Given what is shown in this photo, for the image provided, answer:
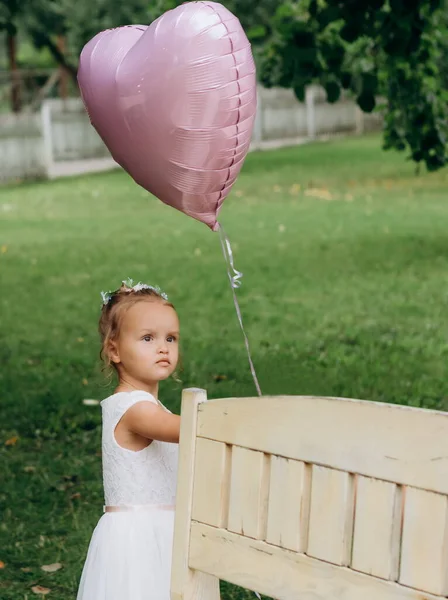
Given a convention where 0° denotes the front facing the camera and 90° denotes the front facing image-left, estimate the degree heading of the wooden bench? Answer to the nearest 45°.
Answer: approximately 225°

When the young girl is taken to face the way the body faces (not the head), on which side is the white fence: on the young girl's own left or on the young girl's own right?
on the young girl's own left

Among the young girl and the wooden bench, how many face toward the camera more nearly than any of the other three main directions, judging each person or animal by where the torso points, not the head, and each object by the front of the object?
0

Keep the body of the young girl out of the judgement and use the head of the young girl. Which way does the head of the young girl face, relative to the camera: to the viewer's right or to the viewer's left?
to the viewer's right

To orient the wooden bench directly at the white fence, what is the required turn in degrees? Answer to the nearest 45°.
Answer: approximately 45° to its left

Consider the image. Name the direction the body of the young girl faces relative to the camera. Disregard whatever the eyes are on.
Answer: to the viewer's right

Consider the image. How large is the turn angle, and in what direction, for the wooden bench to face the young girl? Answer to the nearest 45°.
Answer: approximately 90° to its left
